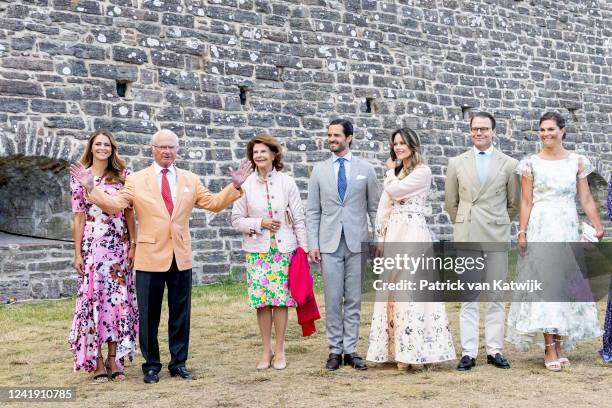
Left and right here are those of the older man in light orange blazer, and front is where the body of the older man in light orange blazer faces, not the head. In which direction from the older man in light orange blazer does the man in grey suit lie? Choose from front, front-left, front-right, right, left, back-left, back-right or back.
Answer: left

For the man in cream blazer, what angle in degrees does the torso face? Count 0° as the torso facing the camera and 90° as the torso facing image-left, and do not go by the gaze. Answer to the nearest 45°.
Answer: approximately 0°

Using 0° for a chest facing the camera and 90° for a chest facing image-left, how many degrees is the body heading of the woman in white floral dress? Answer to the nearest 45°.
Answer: approximately 0°

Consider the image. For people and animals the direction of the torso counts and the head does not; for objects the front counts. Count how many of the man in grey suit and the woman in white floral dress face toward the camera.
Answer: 2

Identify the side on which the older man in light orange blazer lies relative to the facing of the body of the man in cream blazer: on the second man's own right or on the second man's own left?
on the second man's own right

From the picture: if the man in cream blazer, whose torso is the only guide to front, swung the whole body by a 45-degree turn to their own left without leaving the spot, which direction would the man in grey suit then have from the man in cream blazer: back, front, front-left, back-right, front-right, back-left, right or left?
back-right

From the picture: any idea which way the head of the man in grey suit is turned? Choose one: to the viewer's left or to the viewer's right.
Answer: to the viewer's left

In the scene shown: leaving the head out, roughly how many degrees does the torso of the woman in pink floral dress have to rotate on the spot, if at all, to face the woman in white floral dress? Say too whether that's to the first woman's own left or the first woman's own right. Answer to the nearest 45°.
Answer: approximately 90° to the first woman's own left

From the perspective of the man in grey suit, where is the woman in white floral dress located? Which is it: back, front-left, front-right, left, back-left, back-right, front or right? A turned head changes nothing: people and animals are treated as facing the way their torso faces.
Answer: left
